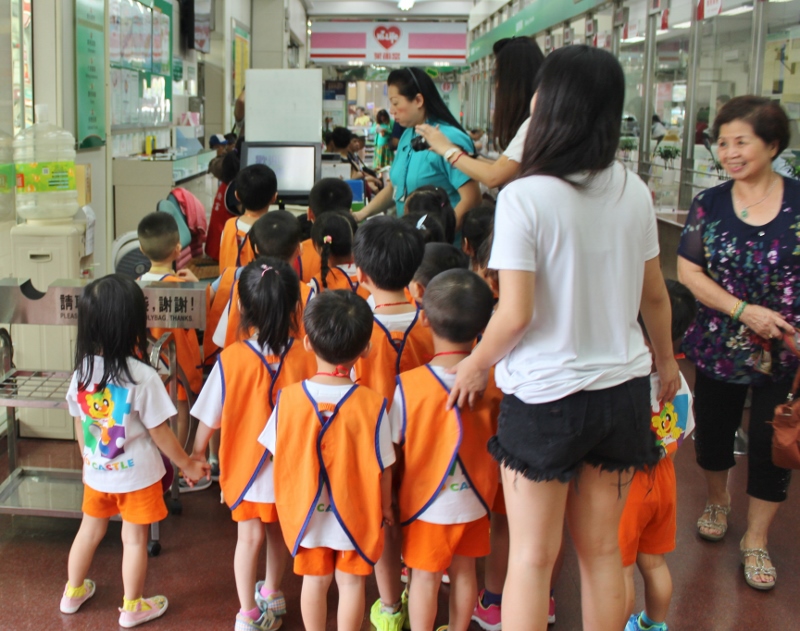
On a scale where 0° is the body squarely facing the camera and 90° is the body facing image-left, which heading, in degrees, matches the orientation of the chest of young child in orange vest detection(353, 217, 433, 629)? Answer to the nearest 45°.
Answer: approximately 180°

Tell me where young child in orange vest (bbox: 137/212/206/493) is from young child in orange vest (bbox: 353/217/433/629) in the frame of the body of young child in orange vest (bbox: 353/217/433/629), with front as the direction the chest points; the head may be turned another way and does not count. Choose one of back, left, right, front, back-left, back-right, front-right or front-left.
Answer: front-left

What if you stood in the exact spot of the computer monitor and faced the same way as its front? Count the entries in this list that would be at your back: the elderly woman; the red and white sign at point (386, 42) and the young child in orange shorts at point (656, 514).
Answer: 1

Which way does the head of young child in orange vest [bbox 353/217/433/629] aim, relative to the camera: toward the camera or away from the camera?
away from the camera

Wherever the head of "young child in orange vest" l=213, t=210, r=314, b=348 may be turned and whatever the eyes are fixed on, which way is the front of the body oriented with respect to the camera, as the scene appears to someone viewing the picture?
away from the camera

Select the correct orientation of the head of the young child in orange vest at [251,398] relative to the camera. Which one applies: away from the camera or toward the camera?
away from the camera

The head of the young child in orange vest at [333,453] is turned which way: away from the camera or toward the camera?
away from the camera

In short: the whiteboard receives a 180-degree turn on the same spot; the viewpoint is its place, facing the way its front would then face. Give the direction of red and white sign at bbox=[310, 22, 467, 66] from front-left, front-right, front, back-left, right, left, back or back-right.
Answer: front

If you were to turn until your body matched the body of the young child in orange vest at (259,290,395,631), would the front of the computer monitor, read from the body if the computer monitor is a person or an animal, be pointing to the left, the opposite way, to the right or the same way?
the opposite way

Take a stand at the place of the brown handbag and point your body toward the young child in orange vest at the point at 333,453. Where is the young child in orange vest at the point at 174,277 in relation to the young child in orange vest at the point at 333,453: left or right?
right

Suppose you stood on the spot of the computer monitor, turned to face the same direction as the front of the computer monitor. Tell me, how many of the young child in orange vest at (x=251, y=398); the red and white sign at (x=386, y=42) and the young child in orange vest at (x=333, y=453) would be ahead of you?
2
